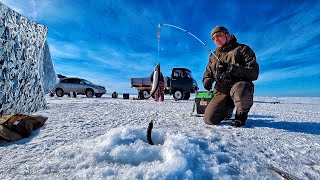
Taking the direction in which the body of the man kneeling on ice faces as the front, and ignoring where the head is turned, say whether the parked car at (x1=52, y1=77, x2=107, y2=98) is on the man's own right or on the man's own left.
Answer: on the man's own right

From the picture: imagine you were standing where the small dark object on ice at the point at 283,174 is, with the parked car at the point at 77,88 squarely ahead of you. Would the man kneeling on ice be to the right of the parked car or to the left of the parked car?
right

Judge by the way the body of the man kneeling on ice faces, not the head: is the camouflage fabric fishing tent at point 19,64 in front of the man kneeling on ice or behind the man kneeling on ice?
in front

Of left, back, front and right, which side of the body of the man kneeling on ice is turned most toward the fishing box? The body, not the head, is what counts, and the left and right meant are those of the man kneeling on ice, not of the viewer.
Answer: right

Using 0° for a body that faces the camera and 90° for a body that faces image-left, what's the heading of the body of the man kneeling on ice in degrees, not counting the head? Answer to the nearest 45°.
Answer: approximately 45°

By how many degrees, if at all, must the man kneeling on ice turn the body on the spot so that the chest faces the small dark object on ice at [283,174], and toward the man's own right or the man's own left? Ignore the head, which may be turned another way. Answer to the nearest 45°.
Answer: approximately 45° to the man's own left

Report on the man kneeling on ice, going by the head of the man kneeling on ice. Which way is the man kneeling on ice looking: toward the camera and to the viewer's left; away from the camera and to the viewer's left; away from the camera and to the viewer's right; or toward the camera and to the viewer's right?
toward the camera and to the viewer's left
